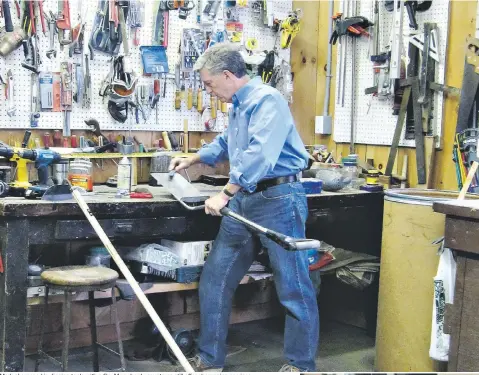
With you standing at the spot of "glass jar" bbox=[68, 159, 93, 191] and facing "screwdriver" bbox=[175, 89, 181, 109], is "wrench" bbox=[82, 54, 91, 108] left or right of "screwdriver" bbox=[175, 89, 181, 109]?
left

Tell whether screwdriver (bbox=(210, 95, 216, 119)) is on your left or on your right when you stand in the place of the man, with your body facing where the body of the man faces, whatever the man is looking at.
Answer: on your right

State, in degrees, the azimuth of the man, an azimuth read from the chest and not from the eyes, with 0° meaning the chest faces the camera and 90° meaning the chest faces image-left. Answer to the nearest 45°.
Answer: approximately 90°

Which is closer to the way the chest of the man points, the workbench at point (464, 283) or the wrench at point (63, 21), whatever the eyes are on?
the wrench

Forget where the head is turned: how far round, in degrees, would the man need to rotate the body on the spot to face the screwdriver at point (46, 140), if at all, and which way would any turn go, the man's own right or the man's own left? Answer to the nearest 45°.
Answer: approximately 45° to the man's own right

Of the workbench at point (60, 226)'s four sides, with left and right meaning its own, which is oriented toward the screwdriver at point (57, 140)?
back

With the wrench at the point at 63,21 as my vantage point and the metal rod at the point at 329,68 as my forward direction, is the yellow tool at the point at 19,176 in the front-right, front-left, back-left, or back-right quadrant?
back-right

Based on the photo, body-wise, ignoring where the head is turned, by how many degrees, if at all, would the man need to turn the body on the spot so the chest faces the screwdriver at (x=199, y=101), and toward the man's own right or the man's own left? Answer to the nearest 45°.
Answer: approximately 90° to the man's own right

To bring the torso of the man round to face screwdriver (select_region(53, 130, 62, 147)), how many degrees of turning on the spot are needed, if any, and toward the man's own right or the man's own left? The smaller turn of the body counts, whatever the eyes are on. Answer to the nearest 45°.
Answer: approximately 45° to the man's own right

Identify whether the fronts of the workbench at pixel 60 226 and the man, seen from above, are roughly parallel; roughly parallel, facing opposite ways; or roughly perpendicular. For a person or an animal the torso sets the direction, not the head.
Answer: roughly perpendicular

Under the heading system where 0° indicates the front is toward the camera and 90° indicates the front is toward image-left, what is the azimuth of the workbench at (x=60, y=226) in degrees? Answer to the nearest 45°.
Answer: approximately 0°

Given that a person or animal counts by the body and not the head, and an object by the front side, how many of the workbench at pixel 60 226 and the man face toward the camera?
1
